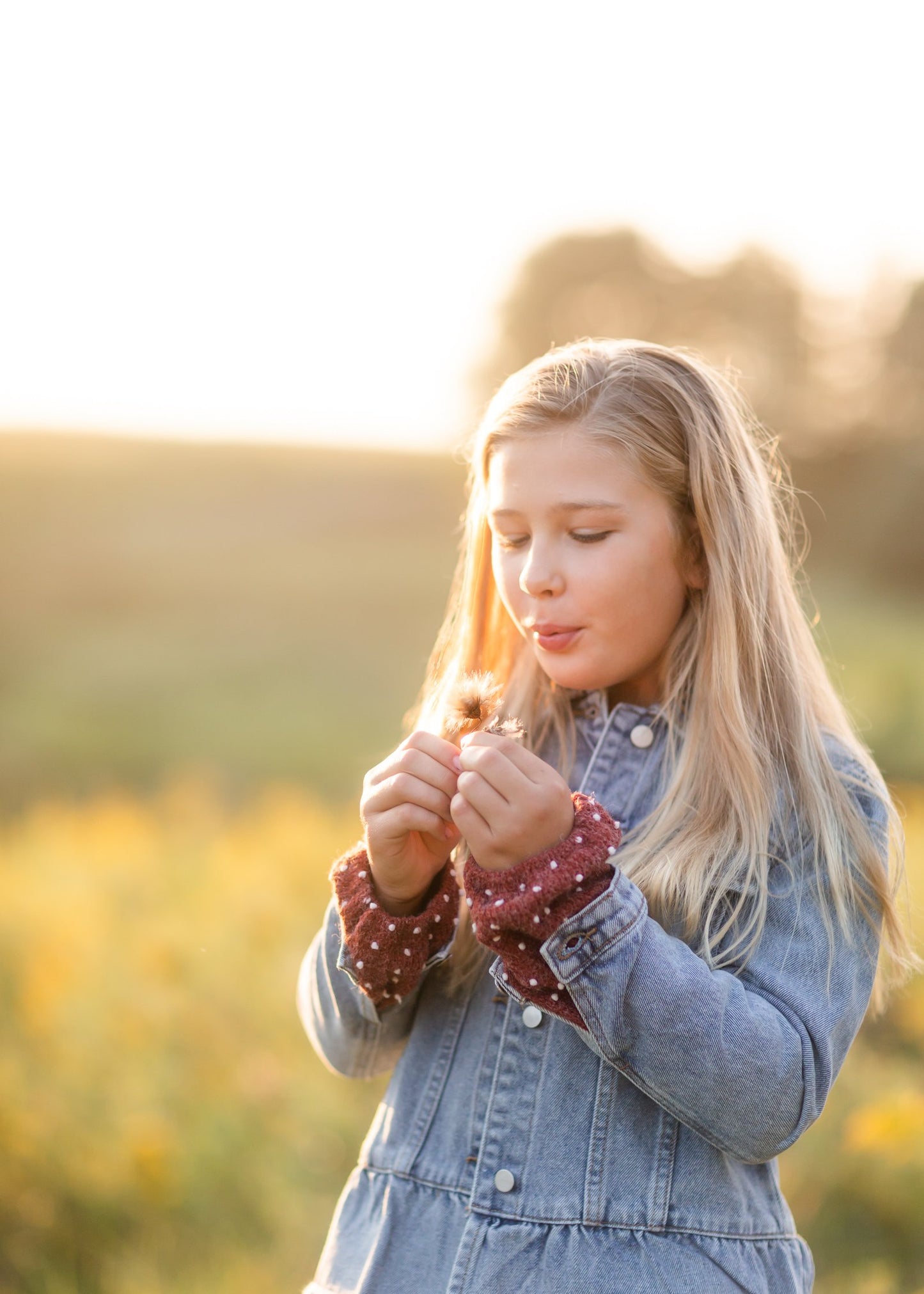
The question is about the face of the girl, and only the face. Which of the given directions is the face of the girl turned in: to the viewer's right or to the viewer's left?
to the viewer's left

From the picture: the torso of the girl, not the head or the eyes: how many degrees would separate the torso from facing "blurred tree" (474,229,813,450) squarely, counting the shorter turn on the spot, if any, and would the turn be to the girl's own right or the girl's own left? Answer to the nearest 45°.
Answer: approximately 135° to the girl's own right
